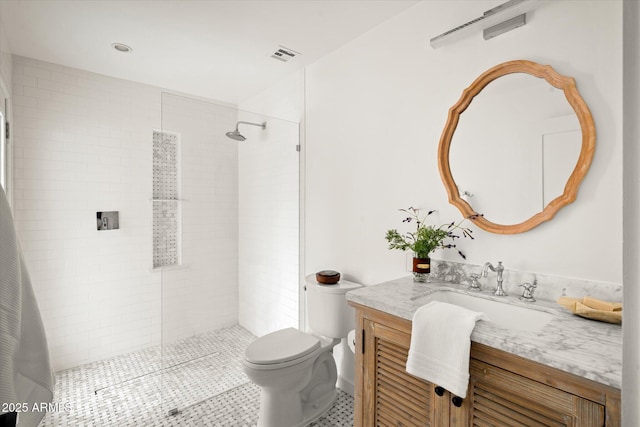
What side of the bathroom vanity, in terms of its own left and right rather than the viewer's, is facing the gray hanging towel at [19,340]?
front

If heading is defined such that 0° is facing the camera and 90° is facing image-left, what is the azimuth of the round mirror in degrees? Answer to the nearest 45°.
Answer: approximately 45°

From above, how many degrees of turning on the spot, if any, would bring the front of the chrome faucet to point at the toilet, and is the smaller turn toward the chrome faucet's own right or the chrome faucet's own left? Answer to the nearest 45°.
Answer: approximately 45° to the chrome faucet's own right

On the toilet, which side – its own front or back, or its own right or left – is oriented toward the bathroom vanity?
left

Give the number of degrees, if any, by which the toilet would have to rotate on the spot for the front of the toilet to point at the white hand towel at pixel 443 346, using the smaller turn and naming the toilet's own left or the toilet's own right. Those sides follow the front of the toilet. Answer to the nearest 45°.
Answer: approximately 90° to the toilet's own left

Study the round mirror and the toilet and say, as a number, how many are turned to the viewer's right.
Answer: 0

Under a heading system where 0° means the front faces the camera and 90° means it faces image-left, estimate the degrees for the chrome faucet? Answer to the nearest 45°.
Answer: approximately 45°

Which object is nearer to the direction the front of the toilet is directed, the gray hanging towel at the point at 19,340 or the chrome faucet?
the gray hanging towel
